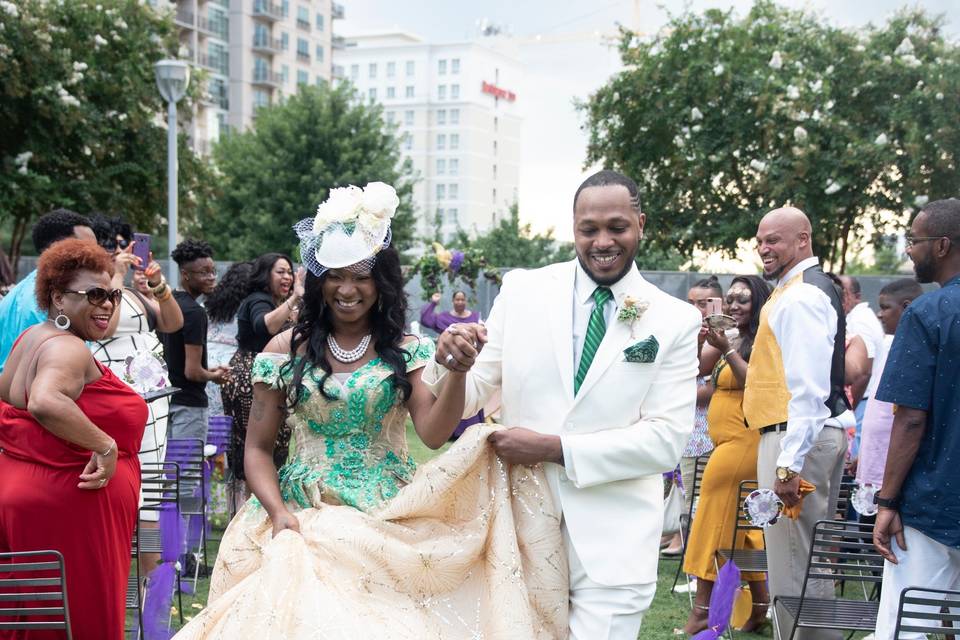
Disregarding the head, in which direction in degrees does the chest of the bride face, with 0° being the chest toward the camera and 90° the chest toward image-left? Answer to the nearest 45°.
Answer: approximately 0°

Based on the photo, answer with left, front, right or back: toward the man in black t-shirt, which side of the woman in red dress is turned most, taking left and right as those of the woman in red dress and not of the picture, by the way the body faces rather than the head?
left

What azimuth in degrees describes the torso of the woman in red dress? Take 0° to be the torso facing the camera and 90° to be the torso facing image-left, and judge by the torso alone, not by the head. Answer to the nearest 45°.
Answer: approximately 270°

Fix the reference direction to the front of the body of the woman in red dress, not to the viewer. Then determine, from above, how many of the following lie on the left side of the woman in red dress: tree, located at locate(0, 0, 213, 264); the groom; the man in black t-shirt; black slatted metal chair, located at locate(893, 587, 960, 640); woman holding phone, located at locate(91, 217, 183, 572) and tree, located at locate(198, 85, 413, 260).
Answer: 4

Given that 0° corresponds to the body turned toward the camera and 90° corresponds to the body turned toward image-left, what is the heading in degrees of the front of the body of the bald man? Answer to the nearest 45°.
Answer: approximately 90°

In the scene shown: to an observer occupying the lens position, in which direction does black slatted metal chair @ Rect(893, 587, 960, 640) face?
facing away from the viewer

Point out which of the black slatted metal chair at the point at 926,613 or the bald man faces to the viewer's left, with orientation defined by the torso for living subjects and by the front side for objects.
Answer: the bald man

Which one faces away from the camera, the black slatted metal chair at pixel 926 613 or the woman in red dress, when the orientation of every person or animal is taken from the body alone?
the black slatted metal chair

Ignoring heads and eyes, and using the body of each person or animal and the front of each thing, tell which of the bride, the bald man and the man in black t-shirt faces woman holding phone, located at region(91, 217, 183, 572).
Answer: the bald man
